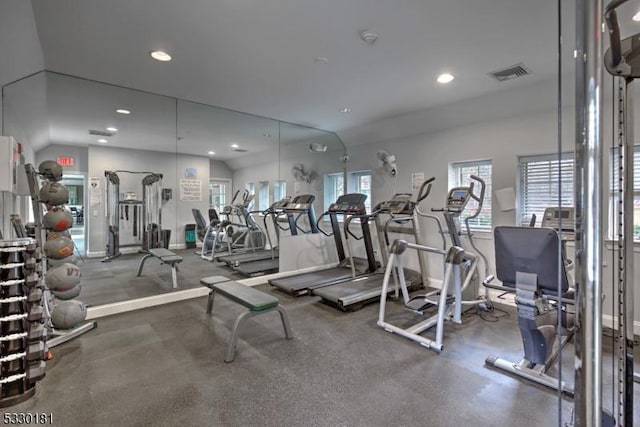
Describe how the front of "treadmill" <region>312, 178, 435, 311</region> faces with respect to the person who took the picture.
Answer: facing away from the viewer and to the right of the viewer

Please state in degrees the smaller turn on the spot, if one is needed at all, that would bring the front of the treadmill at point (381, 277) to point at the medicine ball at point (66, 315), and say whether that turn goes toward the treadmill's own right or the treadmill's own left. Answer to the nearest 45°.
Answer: approximately 180°

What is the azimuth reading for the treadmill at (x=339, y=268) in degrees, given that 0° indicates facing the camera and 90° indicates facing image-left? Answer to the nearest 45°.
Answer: approximately 225°

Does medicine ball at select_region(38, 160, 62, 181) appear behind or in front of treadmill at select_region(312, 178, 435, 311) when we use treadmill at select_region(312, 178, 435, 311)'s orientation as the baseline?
behind

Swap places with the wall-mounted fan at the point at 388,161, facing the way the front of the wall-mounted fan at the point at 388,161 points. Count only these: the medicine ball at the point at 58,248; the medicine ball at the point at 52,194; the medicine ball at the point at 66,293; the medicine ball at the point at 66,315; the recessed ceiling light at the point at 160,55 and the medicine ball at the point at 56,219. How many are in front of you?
6

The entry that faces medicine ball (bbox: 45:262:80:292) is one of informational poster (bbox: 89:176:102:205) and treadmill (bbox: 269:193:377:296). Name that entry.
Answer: the informational poster

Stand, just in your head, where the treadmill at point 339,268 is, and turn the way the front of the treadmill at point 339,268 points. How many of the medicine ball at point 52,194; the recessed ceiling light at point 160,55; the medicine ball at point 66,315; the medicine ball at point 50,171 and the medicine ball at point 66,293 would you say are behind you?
5

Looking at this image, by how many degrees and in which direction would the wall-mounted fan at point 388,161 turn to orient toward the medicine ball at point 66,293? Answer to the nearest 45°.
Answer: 0° — it already faces it

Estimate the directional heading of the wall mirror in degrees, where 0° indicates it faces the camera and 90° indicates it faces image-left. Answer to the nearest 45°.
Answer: approximately 315°

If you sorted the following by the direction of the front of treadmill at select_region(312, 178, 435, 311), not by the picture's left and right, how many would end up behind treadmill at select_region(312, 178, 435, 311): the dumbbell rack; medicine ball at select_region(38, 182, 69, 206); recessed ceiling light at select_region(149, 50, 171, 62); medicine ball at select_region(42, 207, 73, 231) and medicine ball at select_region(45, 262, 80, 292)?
5

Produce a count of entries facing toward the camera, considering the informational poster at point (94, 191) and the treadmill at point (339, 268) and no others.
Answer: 1

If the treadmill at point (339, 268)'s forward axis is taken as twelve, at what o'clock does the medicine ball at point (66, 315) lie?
The medicine ball is roughly at 6 o'clock from the treadmill.

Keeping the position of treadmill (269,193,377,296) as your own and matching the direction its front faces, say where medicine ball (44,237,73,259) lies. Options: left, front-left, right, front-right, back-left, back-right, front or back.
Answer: back

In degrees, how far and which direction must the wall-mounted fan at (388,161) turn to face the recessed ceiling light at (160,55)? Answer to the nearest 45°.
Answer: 0° — it already faces it

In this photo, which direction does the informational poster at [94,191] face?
toward the camera

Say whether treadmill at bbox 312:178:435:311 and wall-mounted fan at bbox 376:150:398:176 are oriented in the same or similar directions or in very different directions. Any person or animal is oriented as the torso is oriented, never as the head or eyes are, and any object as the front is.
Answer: very different directions

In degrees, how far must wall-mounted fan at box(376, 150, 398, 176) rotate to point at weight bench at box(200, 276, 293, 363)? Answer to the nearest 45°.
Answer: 0° — it already faces it

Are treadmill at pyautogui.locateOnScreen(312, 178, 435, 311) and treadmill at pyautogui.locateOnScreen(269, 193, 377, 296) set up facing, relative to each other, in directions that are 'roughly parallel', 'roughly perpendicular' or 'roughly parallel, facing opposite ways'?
roughly parallel

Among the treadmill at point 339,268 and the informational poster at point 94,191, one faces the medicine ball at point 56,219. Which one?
the informational poster

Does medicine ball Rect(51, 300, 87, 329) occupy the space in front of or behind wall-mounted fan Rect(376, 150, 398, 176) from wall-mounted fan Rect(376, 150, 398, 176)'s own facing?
in front
